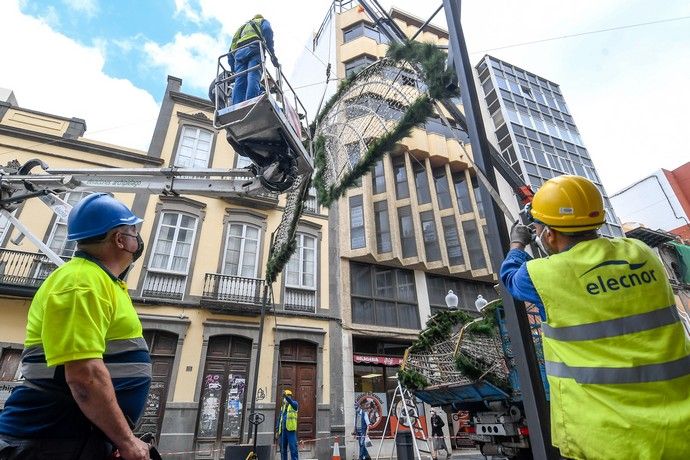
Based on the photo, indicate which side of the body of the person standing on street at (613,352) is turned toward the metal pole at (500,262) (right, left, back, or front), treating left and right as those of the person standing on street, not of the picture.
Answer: front

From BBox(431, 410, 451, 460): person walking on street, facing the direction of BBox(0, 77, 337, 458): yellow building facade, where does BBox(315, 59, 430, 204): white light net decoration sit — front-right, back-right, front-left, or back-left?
front-left

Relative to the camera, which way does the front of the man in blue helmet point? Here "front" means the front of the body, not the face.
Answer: to the viewer's right

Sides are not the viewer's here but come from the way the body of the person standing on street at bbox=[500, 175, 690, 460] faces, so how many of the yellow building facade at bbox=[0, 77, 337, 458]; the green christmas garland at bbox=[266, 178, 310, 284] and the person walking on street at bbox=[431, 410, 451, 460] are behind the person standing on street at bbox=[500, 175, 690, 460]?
0

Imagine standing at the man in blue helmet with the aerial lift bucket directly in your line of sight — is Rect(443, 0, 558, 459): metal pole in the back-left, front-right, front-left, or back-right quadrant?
front-right

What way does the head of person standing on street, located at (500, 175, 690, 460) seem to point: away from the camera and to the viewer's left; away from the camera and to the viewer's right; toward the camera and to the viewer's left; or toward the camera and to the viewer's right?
away from the camera and to the viewer's left

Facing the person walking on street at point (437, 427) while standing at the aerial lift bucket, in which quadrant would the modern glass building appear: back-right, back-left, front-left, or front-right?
front-right

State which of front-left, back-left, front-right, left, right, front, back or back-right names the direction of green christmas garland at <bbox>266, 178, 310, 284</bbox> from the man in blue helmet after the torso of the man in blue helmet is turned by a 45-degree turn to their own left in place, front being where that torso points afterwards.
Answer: front

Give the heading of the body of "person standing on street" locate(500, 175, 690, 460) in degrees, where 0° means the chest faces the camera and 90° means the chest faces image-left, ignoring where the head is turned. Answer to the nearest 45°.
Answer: approximately 135°

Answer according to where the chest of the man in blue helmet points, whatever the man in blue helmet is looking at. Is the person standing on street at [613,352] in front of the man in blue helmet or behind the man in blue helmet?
in front

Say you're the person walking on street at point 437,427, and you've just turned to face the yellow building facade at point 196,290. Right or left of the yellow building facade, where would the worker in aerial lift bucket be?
left

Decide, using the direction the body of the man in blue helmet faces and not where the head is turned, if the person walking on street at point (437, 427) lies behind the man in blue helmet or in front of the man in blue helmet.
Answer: in front

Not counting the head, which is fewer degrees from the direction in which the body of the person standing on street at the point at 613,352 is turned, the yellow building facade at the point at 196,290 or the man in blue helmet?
the yellow building facade
